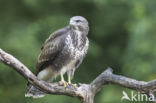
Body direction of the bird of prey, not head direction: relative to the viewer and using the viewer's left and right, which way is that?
facing the viewer and to the right of the viewer
